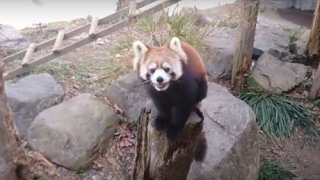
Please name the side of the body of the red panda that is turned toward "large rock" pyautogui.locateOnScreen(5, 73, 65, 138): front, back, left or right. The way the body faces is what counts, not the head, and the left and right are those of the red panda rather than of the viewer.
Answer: right

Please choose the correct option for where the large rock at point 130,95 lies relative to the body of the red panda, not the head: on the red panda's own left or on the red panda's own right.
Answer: on the red panda's own right

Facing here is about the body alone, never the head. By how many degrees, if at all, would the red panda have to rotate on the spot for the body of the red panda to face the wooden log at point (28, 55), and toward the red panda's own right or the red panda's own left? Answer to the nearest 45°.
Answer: approximately 90° to the red panda's own right

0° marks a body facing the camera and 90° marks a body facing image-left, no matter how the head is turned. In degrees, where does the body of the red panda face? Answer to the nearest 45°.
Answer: approximately 45°
